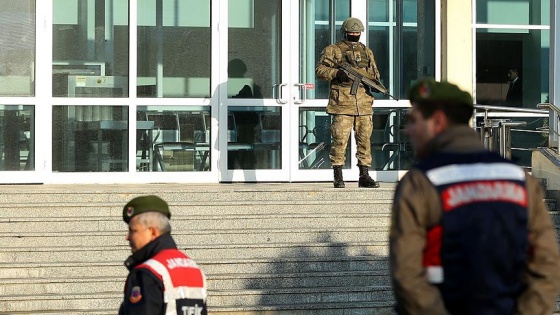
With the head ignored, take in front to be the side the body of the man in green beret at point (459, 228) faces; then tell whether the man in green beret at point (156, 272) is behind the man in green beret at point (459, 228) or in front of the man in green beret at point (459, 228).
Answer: in front

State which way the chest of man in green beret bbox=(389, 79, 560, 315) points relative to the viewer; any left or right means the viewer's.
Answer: facing away from the viewer and to the left of the viewer

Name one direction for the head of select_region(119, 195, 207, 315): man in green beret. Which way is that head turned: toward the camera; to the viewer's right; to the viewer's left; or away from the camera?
to the viewer's left

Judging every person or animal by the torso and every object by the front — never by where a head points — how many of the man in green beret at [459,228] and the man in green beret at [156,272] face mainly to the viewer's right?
0

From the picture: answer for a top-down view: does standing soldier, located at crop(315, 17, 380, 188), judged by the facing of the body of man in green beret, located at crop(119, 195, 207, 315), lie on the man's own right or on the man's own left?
on the man's own right

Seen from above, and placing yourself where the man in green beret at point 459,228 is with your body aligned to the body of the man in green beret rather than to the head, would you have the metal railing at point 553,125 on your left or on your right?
on your right

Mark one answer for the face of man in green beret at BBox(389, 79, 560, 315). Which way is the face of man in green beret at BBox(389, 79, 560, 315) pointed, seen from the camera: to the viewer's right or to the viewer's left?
to the viewer's left

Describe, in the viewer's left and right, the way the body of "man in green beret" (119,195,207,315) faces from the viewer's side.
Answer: facing away from the viewer and to the left of the viewer

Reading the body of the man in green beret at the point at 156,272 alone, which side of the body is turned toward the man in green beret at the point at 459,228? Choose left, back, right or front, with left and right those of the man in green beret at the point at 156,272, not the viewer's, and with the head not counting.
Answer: back
